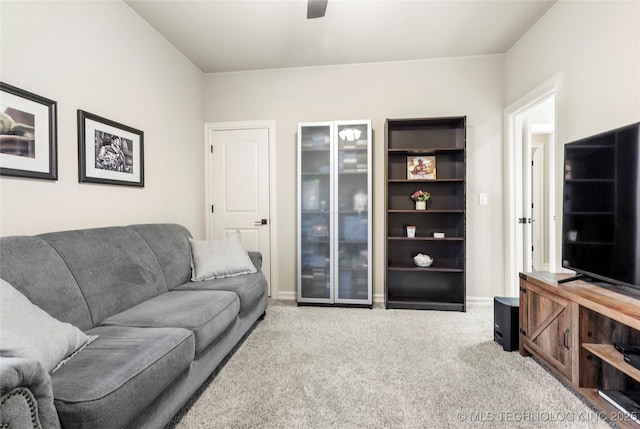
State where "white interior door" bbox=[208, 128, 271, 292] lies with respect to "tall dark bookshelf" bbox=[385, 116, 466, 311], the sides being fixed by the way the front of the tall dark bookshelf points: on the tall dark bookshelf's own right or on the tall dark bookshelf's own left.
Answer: on the tall dark bookshelf's own right

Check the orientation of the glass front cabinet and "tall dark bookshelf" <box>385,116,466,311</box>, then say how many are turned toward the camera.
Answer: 2

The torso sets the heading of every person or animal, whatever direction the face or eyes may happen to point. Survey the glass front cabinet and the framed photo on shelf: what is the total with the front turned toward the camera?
2

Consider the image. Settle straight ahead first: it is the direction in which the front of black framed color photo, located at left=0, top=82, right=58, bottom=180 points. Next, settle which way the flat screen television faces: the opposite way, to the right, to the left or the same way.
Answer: the opposite way

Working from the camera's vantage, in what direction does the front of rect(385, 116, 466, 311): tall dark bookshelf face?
facing the viewer

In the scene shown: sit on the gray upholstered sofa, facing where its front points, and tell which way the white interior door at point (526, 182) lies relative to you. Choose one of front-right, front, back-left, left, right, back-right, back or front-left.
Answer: front-left

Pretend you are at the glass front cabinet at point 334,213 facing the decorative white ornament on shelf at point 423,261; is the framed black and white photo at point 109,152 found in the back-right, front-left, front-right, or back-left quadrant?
back-right

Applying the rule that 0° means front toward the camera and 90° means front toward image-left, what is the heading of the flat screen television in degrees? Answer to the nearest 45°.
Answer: approximately 45°

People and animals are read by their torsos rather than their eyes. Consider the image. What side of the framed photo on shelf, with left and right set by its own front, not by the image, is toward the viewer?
front

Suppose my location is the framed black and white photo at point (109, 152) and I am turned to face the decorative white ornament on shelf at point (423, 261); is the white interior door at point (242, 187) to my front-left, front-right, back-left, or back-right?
front-left

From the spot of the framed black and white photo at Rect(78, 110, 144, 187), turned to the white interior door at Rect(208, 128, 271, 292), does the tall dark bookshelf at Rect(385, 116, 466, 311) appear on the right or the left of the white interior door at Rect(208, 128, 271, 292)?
right

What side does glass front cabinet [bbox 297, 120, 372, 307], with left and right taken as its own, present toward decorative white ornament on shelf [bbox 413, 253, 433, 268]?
left

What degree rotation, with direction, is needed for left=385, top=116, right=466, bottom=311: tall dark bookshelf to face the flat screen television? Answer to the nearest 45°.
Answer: approximately 45° to its left

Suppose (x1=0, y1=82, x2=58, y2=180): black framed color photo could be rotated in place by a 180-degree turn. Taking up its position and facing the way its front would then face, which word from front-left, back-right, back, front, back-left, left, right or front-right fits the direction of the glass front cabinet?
back-right
